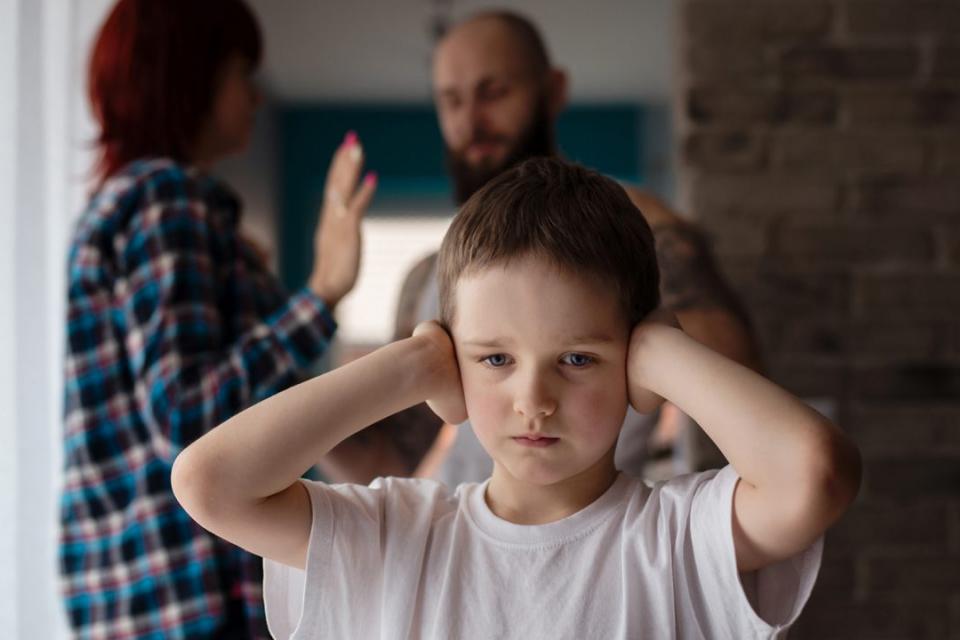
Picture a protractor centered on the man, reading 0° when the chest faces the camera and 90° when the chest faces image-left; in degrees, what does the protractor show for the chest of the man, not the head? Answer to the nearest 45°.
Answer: approximately 45°

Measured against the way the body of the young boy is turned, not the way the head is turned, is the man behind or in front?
behind
